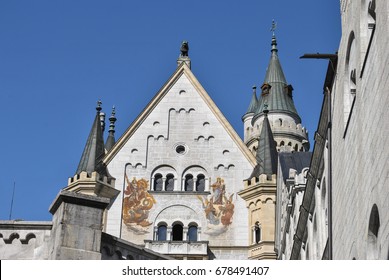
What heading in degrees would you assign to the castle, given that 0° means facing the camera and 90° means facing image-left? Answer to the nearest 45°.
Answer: approximately 0°
